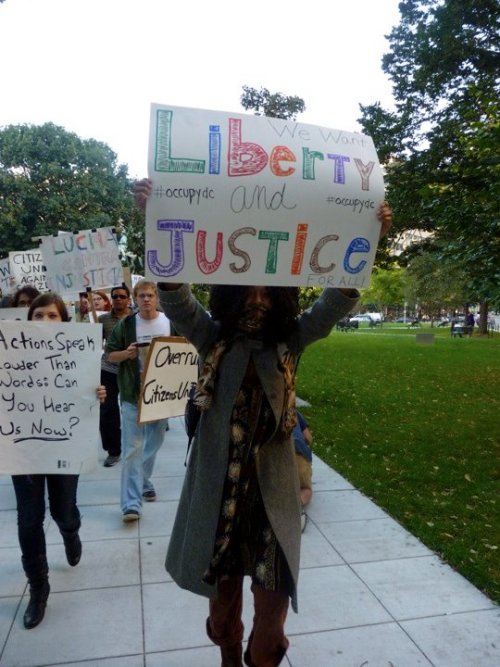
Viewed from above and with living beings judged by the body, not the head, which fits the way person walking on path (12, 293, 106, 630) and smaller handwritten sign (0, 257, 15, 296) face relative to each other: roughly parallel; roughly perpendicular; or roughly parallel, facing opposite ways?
roughly parallel

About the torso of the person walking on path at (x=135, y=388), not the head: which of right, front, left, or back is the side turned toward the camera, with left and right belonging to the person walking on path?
front

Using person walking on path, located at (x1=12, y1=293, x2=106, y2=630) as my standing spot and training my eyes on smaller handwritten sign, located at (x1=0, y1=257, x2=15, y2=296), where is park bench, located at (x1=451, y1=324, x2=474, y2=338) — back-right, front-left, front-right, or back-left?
front-right

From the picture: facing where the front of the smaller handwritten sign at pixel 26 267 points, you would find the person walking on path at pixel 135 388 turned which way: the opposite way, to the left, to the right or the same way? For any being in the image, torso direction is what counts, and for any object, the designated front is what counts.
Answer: the same way

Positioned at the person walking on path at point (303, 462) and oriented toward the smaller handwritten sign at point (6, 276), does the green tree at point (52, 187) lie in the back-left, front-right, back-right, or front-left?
front-right

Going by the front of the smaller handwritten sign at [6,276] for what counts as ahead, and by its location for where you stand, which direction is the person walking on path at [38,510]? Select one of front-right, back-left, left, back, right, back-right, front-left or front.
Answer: front

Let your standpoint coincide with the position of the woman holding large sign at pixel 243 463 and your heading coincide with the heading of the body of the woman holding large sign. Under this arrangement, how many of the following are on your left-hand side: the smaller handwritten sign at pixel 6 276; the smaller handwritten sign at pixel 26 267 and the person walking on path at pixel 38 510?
0

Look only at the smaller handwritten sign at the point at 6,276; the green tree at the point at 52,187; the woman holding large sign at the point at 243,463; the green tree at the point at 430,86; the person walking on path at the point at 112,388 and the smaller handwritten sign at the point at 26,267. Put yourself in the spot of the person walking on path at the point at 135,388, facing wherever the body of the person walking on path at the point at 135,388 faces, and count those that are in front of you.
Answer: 1

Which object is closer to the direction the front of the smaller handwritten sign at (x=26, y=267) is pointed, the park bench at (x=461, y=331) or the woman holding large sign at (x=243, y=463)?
the woman holding large sign

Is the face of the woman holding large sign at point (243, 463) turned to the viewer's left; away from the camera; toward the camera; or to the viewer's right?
toward the camera

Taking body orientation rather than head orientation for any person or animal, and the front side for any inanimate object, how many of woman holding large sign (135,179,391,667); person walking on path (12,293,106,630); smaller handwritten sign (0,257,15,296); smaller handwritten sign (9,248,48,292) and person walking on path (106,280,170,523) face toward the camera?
5

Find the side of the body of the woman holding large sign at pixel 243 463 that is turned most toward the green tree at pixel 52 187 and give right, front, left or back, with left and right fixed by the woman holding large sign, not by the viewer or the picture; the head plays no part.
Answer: back

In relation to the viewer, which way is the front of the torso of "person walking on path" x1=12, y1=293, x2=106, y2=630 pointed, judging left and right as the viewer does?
facing the viewer

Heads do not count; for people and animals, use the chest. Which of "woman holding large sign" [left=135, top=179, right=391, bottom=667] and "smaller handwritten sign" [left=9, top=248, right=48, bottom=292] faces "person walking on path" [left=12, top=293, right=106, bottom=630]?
the smaller handwritten sign

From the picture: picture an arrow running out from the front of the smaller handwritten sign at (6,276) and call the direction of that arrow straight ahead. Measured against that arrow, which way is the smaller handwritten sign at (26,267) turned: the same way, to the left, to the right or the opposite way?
the same way

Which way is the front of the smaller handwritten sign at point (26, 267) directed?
toward the camera
